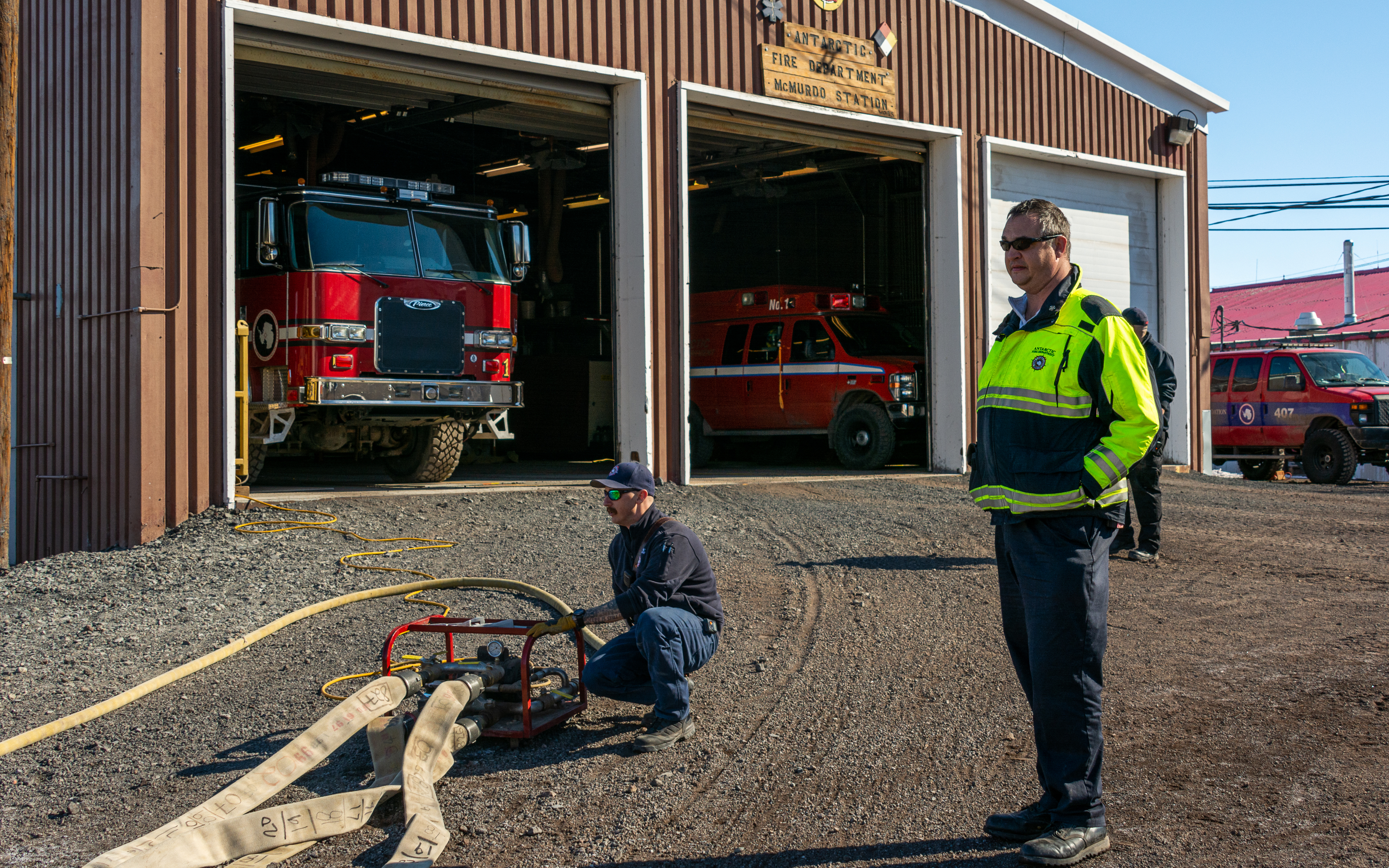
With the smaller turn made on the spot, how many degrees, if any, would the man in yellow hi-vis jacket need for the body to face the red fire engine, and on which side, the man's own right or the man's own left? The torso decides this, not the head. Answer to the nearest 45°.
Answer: approximately 90° to the man's own right

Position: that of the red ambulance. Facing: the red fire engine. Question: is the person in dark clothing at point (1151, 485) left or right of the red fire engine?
left

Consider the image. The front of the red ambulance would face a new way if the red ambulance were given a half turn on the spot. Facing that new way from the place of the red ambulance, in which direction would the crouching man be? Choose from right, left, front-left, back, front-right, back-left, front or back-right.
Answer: back-left

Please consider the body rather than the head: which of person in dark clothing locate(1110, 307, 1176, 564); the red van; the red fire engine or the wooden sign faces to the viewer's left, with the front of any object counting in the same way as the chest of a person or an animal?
the person in dark clothing

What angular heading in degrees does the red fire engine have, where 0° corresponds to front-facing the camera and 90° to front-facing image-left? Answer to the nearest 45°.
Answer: approximately 315°

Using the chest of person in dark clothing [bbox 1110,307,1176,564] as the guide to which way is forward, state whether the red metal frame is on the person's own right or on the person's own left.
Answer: on the person's own left

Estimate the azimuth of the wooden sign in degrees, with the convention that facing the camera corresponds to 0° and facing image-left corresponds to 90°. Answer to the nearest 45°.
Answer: approximately 315°

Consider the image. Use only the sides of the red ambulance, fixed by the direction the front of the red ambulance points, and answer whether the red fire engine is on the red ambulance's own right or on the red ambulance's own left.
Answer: on the red ambulance's own right

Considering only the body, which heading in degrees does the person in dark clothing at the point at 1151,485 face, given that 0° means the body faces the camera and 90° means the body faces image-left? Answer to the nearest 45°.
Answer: approximately 90°
